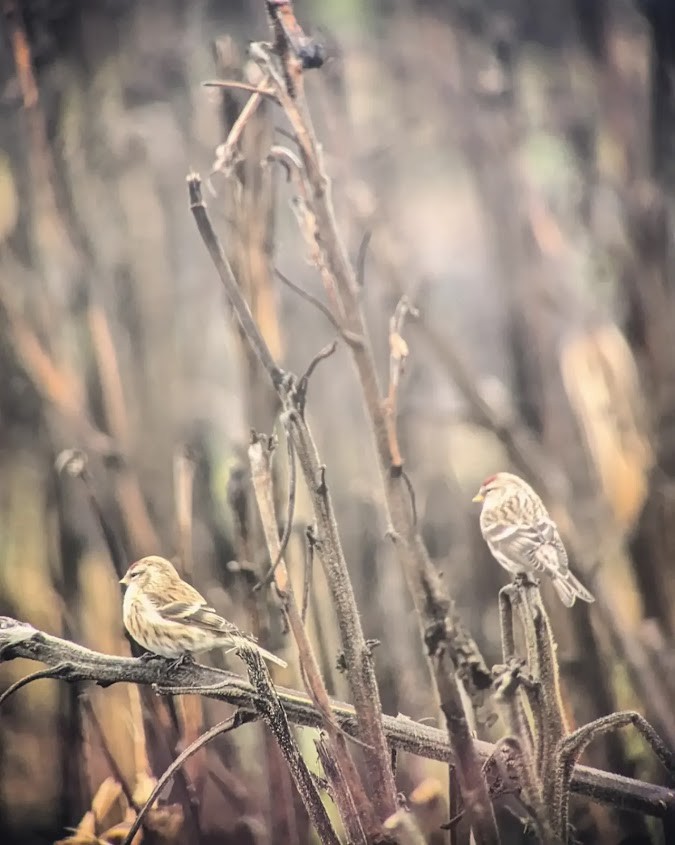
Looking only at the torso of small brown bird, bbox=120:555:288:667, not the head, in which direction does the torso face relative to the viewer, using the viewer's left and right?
facing to the left of the viewer
